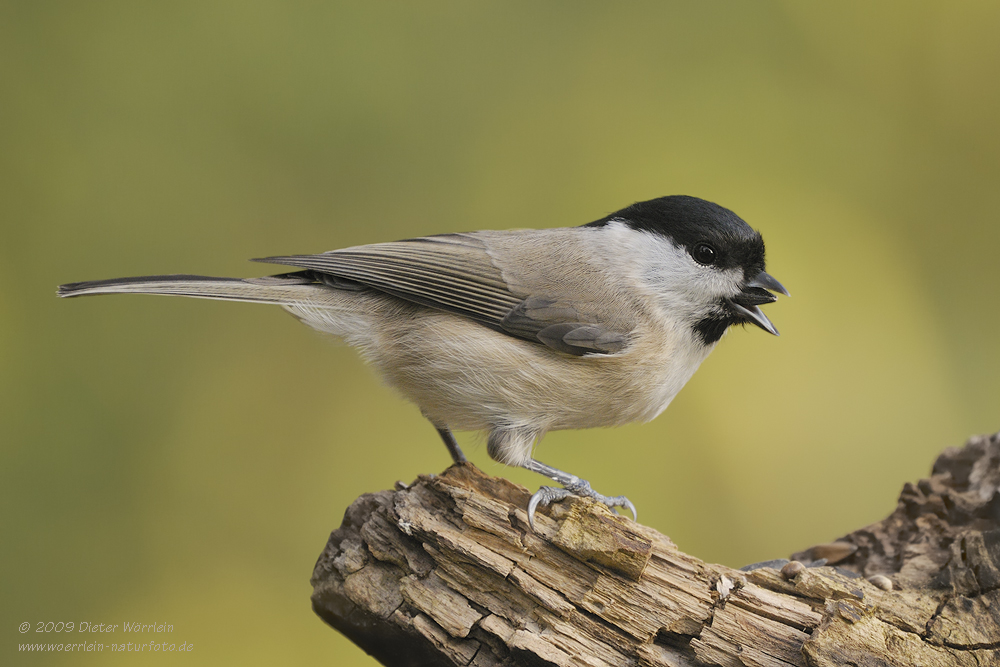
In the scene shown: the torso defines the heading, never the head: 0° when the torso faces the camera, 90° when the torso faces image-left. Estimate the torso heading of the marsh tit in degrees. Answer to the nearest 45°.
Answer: approximately 270°
